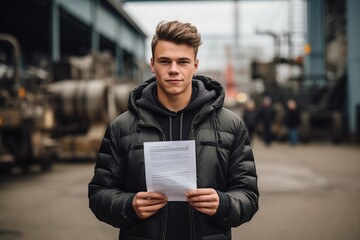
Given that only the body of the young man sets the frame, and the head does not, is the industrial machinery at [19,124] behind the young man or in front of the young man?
behind

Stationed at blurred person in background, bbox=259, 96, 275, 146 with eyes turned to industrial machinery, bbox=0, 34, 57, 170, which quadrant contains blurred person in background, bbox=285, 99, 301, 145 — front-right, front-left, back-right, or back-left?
back-left

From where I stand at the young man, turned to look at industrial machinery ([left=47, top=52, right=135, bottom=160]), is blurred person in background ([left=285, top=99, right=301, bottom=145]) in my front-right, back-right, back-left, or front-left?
front-right

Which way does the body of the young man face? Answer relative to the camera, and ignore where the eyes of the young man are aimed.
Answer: toward the camera

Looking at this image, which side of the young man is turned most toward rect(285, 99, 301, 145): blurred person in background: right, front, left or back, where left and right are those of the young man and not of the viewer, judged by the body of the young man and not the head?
back

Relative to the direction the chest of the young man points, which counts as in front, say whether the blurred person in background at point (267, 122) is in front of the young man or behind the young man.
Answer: behind
